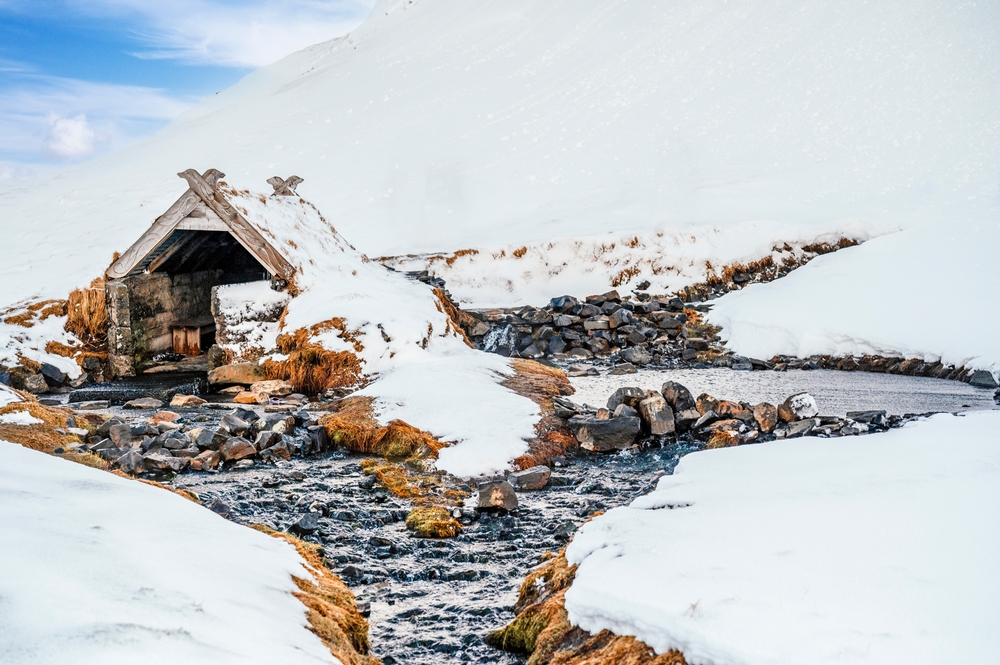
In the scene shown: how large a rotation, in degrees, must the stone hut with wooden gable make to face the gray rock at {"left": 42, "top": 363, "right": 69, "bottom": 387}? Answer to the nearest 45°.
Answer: approximately 45° to its right

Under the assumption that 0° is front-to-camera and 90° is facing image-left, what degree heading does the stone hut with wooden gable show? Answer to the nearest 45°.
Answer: approximately 45°

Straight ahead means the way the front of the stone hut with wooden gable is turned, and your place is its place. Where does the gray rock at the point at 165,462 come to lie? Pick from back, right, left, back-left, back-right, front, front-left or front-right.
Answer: front-left

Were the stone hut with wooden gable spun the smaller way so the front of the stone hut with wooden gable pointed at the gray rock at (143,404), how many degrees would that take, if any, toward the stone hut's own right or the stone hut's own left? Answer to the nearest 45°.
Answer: approximately 45° to the stone hut's own left

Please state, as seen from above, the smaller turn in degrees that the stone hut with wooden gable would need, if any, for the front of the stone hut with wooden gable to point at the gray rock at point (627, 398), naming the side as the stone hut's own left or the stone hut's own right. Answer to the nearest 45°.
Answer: approximately 90° to the stone hut's own left

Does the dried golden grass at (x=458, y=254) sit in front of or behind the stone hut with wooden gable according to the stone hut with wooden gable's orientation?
behind

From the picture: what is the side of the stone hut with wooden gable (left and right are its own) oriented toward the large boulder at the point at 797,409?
left

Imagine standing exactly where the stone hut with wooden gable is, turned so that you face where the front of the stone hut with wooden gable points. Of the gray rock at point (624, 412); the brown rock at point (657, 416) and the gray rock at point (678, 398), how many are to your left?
3

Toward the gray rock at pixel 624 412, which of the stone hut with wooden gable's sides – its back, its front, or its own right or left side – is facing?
left

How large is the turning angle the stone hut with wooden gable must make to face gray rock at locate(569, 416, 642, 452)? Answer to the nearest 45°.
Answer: approximately 90° to its left

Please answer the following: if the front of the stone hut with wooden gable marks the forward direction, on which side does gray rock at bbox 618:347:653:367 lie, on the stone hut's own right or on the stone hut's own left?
on the stone hut's own left

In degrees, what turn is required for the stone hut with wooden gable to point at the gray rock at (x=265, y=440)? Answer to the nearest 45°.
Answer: approximately 45° to its left

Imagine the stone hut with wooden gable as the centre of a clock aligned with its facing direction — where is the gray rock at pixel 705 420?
The gray rock is roughly at 9 o'clock from the stone hut with wooden gable.
